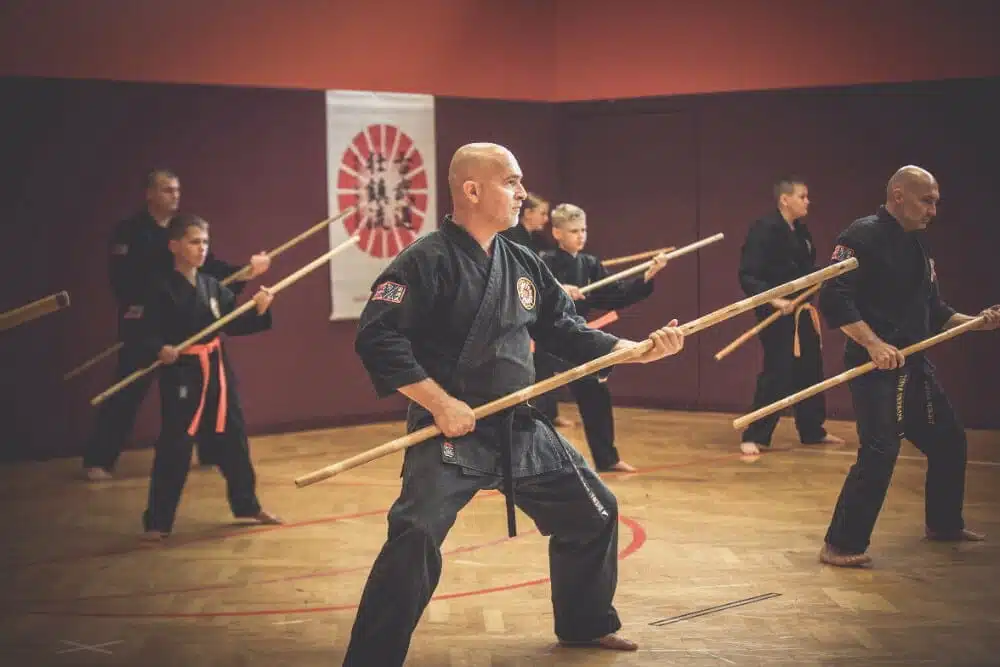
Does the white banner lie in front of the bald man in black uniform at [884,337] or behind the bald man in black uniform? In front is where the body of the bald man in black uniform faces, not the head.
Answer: behind

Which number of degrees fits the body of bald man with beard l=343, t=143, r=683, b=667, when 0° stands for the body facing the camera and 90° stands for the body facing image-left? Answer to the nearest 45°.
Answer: approximately 315°

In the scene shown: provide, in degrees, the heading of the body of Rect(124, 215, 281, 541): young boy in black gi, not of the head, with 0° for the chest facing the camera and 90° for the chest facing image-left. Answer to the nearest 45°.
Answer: approximately 315°

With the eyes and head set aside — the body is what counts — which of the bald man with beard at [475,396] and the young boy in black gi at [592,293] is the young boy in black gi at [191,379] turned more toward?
the bald man with beard

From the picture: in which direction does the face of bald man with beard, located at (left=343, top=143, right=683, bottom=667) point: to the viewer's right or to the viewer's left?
to the viewer's right

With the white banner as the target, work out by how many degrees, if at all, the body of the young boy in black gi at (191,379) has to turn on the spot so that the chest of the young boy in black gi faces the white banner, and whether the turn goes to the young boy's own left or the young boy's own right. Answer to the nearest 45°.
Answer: approximately 90° to the young boy's own left

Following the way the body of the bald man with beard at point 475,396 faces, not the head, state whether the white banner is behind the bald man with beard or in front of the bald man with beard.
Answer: behind

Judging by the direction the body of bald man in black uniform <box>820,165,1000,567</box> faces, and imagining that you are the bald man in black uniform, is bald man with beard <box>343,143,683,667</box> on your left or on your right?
on your right

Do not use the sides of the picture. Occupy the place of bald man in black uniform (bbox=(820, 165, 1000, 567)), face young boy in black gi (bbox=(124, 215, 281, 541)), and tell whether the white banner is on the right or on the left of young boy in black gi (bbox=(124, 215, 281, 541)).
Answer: right

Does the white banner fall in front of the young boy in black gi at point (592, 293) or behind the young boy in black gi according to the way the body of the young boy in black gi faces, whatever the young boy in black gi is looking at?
behind

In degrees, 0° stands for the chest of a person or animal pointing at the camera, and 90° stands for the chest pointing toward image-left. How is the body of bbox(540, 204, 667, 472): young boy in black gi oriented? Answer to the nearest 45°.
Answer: approximately 315°
